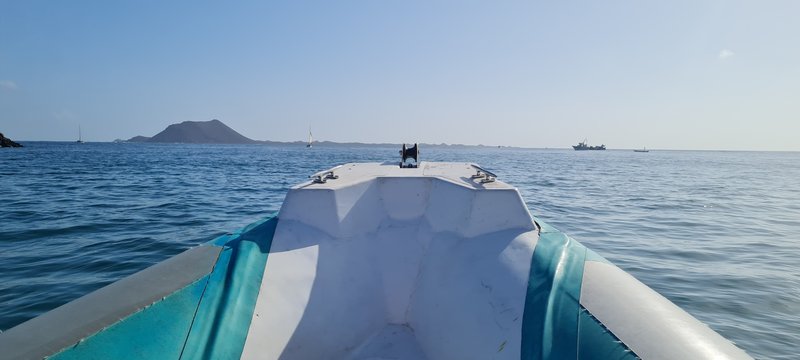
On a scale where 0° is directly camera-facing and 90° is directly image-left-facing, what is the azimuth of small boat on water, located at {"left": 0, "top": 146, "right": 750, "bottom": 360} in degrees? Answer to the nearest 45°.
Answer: approximately 180°
